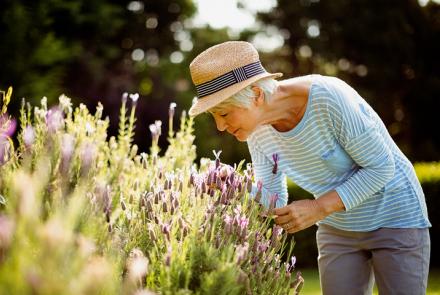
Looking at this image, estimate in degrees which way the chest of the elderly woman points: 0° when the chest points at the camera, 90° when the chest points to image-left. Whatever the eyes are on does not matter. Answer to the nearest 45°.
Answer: approximately 45°

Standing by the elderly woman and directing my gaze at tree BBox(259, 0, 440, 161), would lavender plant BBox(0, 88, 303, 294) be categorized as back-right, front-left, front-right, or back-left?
back-left

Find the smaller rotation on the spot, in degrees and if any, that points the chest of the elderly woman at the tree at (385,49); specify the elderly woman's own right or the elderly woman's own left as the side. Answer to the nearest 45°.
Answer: approximately 135° to the elderly woman's own right

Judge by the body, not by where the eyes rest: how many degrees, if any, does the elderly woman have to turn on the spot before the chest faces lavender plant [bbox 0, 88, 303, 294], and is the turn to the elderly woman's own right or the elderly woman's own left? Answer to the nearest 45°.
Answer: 0° — they already face it

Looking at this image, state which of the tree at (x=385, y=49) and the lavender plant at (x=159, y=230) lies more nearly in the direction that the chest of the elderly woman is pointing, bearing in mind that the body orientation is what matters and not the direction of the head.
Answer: the lavender plant
